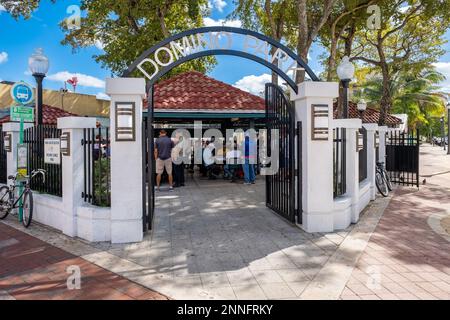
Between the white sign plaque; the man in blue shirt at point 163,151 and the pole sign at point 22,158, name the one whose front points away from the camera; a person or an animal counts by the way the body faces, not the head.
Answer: the man in blue shirt

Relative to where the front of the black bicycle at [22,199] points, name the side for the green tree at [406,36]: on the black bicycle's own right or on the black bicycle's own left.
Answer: on the black bicycle's own left

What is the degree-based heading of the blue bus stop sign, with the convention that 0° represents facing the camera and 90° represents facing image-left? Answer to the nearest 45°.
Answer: approximately 0°

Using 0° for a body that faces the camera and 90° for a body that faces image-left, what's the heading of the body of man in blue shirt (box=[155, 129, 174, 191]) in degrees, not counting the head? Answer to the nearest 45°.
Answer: approximately 180°

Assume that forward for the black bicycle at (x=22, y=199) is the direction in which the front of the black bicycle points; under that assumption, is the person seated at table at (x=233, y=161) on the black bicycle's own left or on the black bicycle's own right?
on the black bicycle's own left

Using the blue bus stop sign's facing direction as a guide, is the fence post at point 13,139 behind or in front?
behind

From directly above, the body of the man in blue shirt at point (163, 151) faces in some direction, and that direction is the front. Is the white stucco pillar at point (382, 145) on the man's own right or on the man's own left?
on the man's own right
